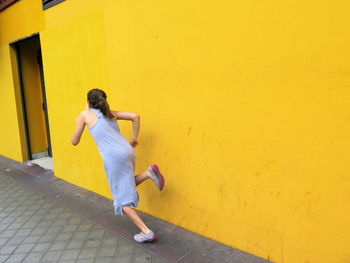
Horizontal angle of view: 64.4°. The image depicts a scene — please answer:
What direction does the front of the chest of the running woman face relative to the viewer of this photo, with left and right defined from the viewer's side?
facing away from the viewer and to the left of the viewer

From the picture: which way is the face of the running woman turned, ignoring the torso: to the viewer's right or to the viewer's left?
to the viewer's left
